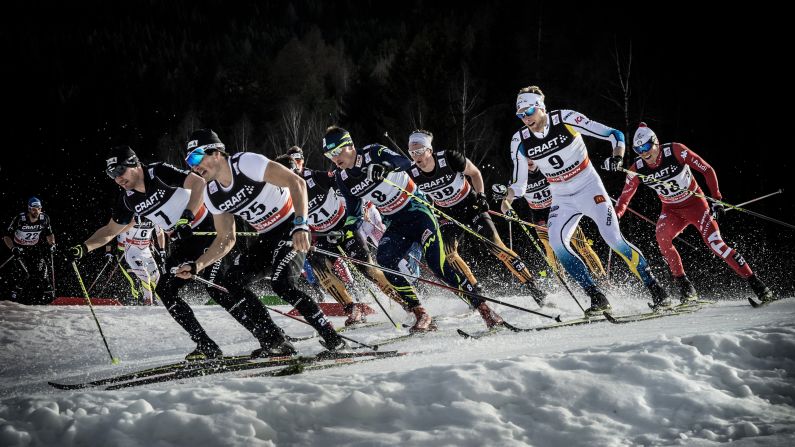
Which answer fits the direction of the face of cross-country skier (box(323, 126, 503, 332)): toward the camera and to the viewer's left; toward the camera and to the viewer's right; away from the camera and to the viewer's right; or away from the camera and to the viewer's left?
toward the camera and to the viewer's left

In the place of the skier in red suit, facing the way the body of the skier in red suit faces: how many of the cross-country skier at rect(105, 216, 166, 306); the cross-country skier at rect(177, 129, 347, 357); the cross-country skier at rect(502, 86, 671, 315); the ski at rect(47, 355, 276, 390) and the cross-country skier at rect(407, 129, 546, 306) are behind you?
0

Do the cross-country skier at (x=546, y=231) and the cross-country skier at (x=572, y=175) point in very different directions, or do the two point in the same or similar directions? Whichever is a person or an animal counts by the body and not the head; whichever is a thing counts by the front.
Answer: same or similar directions

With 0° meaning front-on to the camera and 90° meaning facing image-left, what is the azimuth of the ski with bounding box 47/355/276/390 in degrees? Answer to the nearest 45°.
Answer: approximately 90°

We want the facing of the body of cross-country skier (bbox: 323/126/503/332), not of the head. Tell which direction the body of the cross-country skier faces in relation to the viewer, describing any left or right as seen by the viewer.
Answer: facing the viewer and to the left of the viewer

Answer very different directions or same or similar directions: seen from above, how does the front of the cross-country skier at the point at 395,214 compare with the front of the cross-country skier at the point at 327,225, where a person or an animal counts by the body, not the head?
same or similar directions

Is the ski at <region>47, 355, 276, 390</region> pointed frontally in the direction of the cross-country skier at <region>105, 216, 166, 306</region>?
no

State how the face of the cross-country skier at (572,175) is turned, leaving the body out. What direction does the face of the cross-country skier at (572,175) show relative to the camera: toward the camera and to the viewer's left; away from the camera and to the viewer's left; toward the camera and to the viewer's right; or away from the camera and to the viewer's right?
toward the camera and to the viewer's left

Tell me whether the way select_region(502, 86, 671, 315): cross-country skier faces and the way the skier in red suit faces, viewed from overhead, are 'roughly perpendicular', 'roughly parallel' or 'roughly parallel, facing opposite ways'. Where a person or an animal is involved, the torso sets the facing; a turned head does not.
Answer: roughly parallel

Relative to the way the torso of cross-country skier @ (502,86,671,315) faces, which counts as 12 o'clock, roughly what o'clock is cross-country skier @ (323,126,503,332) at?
cross-country skier @ (323,126,503,332) is roughly at 1 o'clock from cross-country skier @ (502,86,671,315).

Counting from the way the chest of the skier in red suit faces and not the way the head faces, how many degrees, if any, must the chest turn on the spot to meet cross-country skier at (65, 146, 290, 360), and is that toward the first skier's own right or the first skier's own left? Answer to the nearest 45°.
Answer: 0° — they already face them

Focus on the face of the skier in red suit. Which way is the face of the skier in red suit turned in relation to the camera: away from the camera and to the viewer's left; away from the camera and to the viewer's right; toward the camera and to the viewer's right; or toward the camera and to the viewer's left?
toward the camera and to the viewer's left

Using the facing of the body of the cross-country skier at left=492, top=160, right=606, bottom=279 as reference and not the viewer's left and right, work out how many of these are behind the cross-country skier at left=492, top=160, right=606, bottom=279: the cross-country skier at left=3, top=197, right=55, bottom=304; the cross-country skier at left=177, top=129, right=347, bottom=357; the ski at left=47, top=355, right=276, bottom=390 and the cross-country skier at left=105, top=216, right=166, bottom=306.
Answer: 0

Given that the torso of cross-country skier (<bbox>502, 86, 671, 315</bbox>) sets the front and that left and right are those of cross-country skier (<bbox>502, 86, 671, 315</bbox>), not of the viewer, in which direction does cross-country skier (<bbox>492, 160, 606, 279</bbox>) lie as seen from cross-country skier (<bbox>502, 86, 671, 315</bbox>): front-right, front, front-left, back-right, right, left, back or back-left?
back-right

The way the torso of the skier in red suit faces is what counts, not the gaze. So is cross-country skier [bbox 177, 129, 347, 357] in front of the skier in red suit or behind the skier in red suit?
in front

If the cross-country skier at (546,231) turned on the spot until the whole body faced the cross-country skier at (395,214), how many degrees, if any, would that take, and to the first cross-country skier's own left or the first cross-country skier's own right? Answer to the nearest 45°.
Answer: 0° — they already face them

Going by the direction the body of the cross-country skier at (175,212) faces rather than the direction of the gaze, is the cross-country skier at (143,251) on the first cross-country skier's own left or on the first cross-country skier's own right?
on the first cross-country skier's own right

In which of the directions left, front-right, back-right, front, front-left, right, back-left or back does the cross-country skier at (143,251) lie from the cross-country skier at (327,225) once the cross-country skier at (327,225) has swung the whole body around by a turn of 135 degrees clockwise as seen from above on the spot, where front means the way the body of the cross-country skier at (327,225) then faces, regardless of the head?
front-left

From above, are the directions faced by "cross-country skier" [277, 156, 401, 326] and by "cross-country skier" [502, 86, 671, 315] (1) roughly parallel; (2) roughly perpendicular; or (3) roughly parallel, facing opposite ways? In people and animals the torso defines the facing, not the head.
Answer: roughly parallel

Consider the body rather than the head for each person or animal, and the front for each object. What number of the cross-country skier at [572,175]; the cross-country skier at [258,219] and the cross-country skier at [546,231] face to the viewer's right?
0

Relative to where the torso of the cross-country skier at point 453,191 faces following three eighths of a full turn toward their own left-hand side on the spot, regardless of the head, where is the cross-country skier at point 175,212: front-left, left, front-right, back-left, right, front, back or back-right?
back-right
